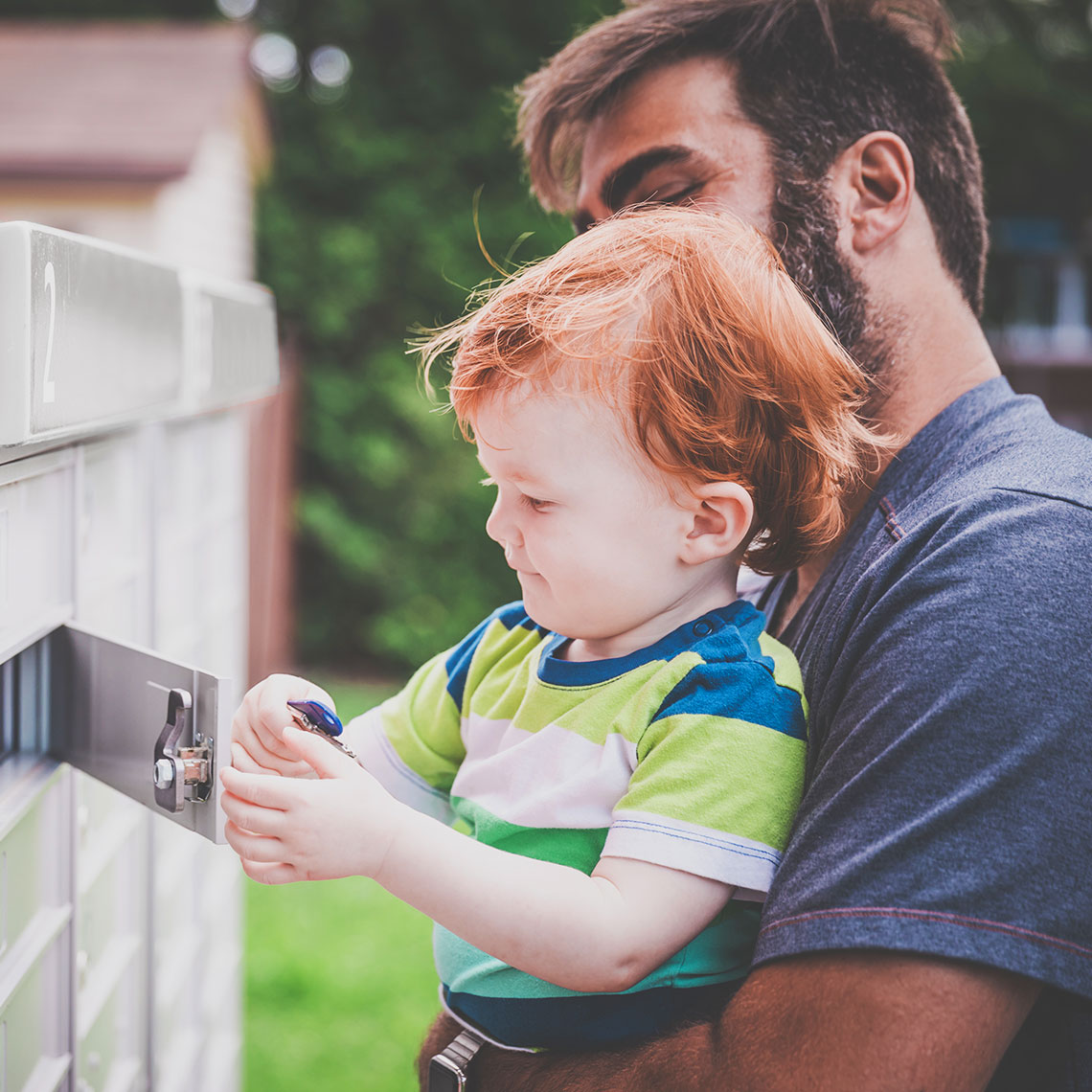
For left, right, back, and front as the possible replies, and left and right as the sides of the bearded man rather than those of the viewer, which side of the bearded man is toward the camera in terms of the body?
left

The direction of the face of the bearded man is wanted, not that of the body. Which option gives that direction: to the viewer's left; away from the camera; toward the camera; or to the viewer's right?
to the viewer's left

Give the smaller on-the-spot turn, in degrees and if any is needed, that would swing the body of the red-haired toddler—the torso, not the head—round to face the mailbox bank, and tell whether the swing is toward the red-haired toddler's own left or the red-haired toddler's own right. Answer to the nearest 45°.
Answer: approximately 45° to the red-haired toddler's own right

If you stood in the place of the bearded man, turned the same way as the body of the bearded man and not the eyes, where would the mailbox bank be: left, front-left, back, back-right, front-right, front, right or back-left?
front

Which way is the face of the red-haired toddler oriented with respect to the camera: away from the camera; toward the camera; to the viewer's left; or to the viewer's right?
to the viewer's left

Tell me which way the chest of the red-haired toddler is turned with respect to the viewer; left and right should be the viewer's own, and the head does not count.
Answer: facing the viewer and to the left of the viewer
